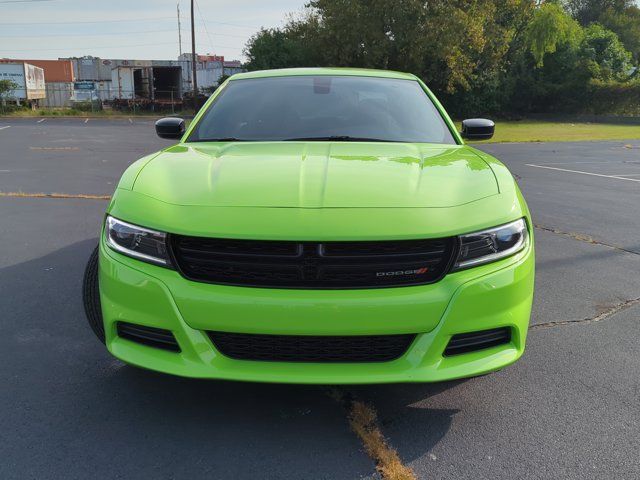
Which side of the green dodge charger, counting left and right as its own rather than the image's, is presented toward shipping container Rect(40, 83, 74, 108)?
back

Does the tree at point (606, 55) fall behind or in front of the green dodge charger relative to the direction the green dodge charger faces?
behind

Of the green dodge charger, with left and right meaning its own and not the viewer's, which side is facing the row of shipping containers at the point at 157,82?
back

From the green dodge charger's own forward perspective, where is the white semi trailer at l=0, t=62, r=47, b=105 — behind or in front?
behind

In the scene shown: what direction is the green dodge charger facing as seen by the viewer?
toward the camera

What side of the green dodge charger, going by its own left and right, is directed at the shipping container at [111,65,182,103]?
back

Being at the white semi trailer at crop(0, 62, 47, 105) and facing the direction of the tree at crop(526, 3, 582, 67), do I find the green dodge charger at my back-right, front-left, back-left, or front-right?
front-right
